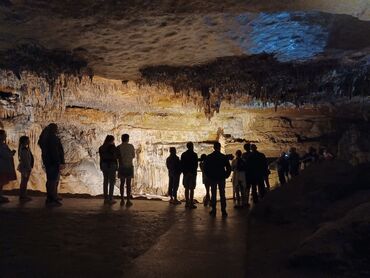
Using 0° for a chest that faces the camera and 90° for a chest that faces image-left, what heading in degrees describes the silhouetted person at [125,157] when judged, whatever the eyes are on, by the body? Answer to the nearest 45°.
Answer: approximately 180°

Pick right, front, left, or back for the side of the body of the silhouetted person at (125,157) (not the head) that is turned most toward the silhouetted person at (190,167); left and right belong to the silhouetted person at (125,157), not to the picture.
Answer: right

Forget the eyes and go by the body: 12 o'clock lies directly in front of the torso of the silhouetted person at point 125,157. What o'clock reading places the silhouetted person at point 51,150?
the silhouetted person at point 51,150 is roughly at 8 o'clock from the silhouetted person at point 125,157.

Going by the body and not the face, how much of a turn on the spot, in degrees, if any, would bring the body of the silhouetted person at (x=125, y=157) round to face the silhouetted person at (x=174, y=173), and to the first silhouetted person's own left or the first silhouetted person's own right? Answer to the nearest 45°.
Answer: approximately 45° to the first silhouetted person's own right

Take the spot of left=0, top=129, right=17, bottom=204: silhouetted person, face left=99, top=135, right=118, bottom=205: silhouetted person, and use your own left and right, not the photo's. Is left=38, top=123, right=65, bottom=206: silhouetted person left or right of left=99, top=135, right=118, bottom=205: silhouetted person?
right

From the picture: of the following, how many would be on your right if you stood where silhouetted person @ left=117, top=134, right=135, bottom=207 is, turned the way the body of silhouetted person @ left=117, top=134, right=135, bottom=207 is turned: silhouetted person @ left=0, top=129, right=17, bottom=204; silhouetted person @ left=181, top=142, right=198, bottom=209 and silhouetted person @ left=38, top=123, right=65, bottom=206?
1

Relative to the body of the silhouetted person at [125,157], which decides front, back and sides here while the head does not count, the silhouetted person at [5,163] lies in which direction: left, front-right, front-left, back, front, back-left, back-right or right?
left

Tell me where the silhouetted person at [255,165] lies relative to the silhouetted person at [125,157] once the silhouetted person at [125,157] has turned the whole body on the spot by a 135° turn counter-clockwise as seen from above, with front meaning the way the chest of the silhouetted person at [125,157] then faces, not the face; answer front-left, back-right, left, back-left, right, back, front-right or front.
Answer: back-left

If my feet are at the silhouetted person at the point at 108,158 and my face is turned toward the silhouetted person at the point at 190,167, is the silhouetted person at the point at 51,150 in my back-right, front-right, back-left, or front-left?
back-right
